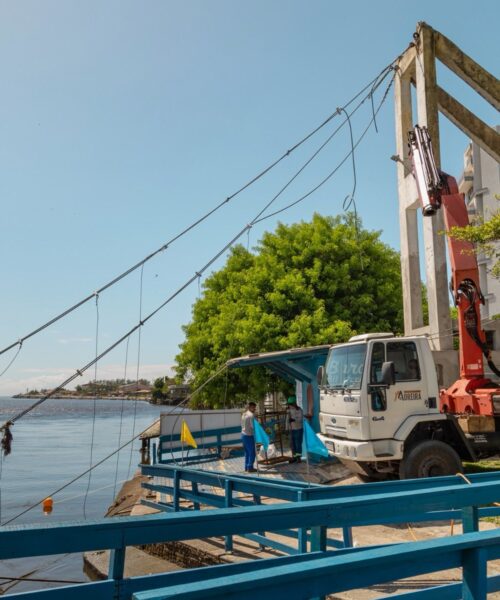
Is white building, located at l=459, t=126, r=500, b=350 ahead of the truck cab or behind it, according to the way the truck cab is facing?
behind

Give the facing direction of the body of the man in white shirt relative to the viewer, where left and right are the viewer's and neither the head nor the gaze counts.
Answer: facing to the right of the viewer

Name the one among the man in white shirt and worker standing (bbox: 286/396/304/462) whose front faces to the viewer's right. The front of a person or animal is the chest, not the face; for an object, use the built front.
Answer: the man in white shirt

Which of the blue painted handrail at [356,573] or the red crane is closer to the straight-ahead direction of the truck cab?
the blue painted handrail

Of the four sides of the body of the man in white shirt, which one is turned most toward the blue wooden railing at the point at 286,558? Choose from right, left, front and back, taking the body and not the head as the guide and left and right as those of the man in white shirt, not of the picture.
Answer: right

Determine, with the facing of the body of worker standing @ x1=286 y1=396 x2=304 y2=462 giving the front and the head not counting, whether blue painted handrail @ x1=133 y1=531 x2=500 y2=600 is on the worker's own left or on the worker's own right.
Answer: on the worker's own left

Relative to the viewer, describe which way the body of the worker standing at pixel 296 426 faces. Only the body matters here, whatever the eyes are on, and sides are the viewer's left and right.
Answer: facing to the left of the viewer

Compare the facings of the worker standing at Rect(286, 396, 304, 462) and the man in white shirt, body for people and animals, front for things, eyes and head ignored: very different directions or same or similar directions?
very different directions

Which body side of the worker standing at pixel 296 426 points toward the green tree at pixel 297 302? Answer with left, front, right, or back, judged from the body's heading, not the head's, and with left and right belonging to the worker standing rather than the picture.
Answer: right
